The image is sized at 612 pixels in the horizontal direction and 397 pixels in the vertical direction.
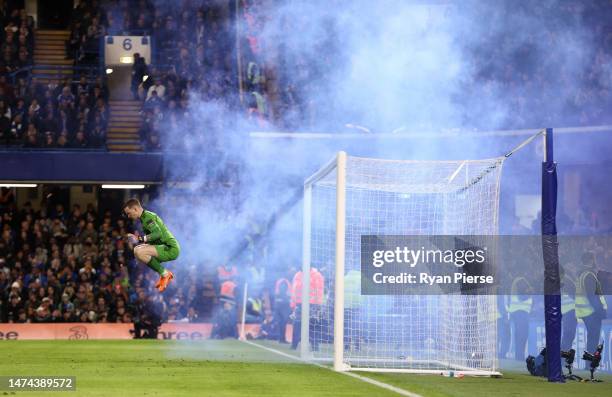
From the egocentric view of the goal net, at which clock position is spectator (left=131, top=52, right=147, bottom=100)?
The spectator is roughly at 2 o'clock from the goal net.

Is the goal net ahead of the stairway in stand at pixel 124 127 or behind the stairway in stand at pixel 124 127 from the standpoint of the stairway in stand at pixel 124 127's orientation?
ahead

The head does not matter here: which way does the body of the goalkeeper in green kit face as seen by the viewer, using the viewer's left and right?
facing to the left of the viewer

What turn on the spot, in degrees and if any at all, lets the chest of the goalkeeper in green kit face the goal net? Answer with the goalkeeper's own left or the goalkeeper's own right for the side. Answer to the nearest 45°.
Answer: approximately 180°

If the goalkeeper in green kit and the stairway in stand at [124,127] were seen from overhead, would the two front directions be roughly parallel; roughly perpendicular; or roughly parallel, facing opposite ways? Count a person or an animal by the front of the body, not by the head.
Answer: roughly perpendicular

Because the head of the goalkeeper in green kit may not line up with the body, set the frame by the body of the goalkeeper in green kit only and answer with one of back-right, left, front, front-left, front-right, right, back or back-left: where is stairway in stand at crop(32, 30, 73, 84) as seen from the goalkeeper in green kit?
right

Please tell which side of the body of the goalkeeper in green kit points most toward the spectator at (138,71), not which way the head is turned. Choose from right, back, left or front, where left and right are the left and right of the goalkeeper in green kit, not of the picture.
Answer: right

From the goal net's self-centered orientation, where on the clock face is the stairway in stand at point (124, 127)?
The stairway in stand is roughly at 2 o'clock from the goal net.

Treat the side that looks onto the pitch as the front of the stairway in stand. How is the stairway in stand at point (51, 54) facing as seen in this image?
toward the camera

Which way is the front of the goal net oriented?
to the viewer's left

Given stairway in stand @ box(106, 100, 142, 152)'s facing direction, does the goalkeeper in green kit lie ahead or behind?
ahead
